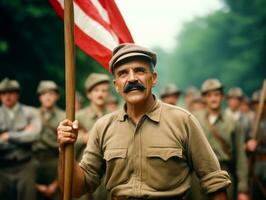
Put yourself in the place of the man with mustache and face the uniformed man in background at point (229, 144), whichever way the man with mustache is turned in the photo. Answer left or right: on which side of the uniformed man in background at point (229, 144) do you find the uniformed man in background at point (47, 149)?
left

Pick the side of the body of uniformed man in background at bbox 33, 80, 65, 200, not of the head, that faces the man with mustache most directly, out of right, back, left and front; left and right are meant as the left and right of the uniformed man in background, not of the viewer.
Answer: front

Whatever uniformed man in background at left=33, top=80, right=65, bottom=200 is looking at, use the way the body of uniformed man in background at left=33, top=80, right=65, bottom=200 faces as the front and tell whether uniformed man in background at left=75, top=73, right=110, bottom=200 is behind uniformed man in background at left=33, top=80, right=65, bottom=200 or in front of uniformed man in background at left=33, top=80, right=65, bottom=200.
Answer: in front

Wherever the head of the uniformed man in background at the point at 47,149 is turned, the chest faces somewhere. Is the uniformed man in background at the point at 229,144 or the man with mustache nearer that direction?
the man with mustache

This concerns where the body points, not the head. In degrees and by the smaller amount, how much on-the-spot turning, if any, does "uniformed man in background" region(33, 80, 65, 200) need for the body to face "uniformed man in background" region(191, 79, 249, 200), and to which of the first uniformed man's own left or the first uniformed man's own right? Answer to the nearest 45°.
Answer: approximately 45° to the first uniformed man's own left

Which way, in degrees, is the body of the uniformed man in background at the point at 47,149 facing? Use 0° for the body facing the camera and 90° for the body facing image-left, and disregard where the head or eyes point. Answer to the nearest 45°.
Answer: approximately 0°
